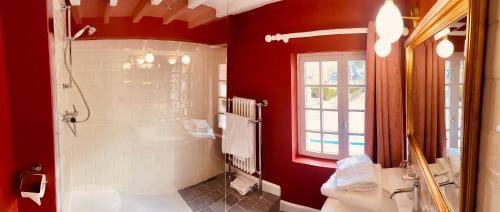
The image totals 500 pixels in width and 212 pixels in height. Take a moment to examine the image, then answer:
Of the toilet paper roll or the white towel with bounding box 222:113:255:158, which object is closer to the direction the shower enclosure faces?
the toilet paper roll

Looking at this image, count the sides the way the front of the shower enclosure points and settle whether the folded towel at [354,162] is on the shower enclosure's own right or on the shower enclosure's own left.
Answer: on the shower enclosure's own left

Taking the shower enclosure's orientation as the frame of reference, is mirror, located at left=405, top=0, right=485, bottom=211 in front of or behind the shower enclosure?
in front

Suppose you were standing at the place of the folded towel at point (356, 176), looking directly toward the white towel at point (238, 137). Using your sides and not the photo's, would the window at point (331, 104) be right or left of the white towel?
right

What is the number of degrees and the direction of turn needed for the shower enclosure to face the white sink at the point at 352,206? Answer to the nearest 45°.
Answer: approximately 45° to its left

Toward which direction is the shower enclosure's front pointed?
toward the camera

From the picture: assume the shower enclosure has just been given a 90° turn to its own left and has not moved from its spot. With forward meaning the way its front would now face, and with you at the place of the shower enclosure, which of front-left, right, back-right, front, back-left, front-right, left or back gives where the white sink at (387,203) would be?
front-right

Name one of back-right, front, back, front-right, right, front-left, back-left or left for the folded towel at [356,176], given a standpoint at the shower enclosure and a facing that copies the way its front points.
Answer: front-left

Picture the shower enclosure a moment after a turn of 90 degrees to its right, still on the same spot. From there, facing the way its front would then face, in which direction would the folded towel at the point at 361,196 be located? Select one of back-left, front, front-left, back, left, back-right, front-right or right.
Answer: back-left

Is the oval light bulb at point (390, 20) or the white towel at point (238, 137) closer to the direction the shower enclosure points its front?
the oval light bulb
